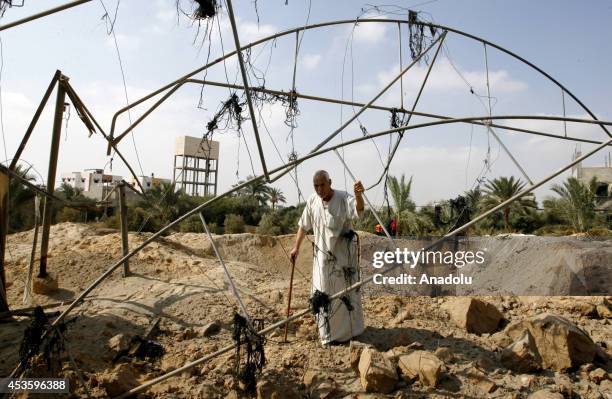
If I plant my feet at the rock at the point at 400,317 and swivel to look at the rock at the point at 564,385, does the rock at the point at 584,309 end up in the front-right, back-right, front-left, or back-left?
front-left

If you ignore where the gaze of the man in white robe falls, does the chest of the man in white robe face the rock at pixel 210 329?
no

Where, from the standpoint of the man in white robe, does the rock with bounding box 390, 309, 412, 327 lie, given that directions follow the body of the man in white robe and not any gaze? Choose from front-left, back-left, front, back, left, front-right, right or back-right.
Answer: back-left

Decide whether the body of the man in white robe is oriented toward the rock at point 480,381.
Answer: no

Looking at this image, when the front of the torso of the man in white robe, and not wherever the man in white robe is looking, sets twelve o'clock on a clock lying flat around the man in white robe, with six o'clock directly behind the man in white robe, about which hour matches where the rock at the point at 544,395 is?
The rock is roughly at 10 o'clock from the man in white robe.

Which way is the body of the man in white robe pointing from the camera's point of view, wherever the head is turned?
toward the camera

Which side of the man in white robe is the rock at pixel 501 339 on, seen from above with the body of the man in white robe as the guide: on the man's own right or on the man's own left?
on the man's own left

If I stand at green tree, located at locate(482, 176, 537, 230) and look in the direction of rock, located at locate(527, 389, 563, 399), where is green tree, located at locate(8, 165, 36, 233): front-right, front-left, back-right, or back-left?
front-right

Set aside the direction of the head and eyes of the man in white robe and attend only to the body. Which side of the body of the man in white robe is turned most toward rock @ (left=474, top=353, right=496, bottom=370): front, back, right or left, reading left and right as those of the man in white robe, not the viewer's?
left

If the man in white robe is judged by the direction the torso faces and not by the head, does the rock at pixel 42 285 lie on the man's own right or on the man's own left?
on the man's own right

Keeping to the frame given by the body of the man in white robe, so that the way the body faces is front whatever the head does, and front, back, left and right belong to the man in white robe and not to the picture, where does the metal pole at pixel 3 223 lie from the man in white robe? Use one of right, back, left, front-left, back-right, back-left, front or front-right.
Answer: right

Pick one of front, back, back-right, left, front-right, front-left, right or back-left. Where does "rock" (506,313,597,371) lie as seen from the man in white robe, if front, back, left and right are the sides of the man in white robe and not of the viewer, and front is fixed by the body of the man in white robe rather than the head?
left

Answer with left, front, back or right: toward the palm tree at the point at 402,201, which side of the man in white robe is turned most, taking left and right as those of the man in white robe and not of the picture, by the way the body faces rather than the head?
back

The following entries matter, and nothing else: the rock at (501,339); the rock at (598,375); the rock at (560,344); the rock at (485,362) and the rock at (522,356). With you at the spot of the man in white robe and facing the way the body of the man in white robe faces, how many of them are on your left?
5

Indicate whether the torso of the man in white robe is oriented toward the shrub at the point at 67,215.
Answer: no
